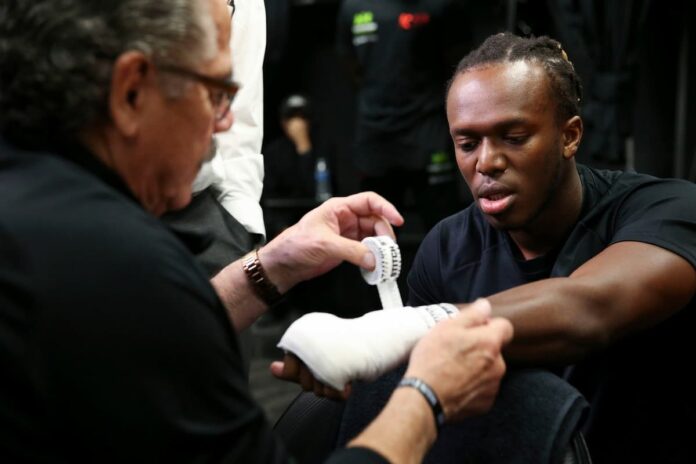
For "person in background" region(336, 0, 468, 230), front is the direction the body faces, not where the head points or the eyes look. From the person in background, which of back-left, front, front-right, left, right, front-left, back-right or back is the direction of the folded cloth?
front

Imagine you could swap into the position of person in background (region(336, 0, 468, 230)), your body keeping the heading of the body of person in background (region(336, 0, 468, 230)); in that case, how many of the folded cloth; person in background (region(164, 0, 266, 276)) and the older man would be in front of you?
3

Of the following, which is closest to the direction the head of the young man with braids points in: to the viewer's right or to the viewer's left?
to the viewer's left

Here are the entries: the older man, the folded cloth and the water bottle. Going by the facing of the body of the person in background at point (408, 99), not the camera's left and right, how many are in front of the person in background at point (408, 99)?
2

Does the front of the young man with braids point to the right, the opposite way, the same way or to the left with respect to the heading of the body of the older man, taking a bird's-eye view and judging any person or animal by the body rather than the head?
the opposite way

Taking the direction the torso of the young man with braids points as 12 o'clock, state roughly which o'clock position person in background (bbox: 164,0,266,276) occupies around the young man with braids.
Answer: The person in background is roughly at 2 o'clock from the young man with braids.

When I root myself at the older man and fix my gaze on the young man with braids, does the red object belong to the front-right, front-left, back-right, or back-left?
front-left

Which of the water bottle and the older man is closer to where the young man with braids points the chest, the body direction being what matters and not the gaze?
the older man

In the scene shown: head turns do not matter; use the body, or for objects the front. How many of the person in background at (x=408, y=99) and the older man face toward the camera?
1

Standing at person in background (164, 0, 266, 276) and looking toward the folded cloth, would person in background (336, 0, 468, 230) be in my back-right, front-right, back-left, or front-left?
back-left

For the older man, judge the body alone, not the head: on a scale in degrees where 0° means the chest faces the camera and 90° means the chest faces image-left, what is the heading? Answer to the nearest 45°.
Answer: approximately 225°

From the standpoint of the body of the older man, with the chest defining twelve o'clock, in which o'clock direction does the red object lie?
The red object is roughly at 11 o'clock from the older man.

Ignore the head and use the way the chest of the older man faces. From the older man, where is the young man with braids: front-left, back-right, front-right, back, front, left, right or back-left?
front

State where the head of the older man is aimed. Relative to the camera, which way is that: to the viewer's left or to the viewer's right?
to the viewer's right

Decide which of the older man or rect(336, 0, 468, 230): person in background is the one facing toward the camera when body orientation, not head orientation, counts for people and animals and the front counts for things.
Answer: the person in background

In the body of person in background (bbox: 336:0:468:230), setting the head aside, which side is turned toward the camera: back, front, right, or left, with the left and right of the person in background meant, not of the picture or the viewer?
front

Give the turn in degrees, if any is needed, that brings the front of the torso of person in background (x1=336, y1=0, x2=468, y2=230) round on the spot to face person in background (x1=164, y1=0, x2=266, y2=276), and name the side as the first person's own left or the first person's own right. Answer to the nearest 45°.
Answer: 0° — they already face them
